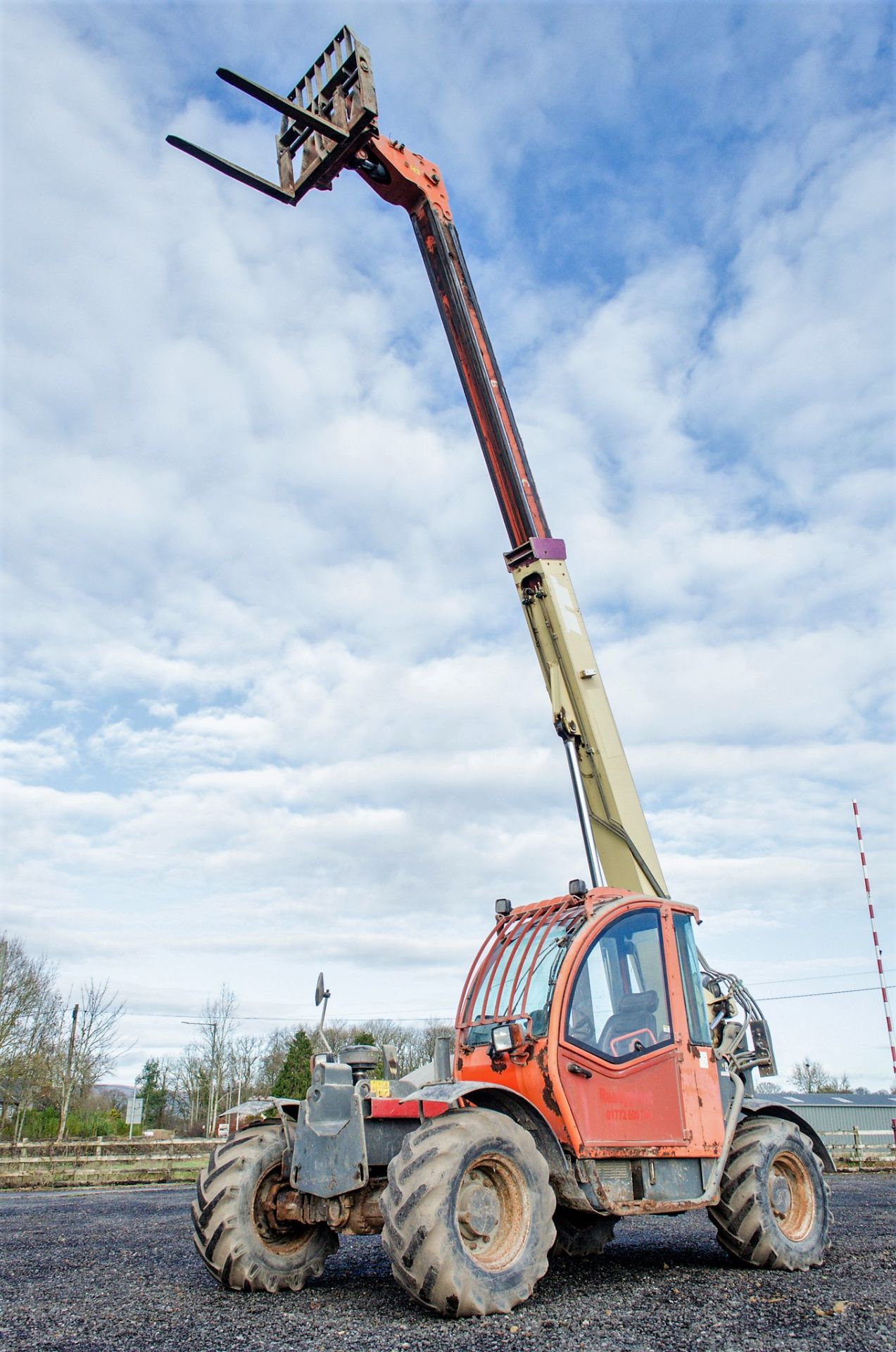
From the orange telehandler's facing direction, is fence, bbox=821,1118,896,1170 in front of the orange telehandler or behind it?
behind

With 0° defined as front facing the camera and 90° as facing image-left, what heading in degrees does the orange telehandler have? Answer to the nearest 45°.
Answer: approximately 45°

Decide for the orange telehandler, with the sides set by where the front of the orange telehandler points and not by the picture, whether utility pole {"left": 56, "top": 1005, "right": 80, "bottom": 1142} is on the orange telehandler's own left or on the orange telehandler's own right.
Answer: on the orange telehandler's own right

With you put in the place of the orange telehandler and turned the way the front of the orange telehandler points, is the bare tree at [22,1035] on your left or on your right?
on your right

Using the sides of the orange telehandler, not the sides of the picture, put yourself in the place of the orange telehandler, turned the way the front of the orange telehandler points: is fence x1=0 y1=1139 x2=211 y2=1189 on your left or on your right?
on your right

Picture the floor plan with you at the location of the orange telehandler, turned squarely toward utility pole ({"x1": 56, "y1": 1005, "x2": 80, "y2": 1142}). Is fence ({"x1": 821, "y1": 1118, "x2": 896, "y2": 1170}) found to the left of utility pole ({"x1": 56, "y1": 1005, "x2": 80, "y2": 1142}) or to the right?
right

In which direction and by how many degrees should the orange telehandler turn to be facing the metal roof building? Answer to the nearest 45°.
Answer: approximately 135° to its right
